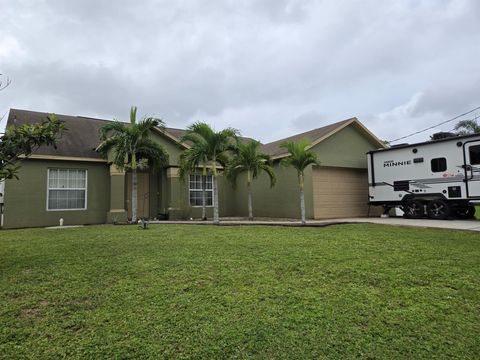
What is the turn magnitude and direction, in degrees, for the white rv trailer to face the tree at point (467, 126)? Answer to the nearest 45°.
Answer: approximately 135° to its left

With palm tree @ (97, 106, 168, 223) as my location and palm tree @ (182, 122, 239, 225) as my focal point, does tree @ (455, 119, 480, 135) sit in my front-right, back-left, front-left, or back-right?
front-left

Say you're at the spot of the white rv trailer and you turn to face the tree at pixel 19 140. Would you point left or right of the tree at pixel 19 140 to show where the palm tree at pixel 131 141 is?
right
